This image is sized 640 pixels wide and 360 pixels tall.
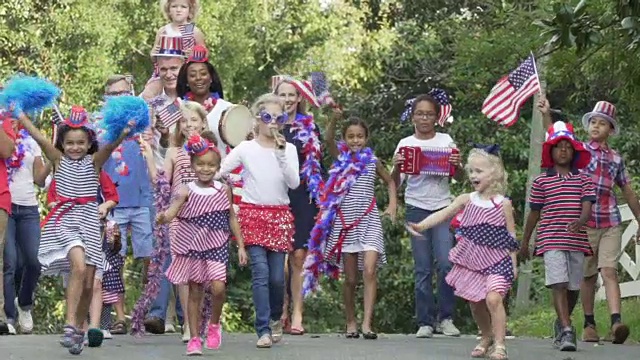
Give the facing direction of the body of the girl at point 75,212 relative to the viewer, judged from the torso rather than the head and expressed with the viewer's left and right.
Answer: facing the viewer

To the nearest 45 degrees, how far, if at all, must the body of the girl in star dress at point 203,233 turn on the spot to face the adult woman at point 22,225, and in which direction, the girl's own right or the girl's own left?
approximately 135° to the girl's own right

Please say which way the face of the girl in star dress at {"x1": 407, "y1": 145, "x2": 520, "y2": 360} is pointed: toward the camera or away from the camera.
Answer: toward the camera

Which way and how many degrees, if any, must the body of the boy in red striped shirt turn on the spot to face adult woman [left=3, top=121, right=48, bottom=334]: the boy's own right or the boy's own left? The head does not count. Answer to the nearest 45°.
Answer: approximately 90° to the boy's own right

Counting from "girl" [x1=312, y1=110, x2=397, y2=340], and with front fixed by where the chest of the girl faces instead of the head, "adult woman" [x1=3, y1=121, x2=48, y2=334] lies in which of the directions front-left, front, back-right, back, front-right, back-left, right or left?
right

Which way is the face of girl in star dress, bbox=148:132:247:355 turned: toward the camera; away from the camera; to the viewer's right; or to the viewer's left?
toward the camera

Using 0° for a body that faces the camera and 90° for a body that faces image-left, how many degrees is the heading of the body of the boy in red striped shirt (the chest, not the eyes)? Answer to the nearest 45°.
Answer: approximately 0°

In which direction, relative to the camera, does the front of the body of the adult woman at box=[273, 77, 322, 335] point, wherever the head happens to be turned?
toward the camera

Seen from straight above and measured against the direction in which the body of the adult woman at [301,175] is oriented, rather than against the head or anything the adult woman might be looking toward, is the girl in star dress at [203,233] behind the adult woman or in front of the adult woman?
in front

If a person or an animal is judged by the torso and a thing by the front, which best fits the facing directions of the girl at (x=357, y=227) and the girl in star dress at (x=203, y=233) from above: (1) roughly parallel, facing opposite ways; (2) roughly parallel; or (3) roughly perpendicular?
roughly parallel

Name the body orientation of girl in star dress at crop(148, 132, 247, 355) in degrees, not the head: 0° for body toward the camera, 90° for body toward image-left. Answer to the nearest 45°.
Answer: approximately 0°

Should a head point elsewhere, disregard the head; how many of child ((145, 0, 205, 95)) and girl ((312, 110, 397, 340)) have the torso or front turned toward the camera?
2

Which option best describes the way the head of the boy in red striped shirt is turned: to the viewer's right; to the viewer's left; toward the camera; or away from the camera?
toward the camera

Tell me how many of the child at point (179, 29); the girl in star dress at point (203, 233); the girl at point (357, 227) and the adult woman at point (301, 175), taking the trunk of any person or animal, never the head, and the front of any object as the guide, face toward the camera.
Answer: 4

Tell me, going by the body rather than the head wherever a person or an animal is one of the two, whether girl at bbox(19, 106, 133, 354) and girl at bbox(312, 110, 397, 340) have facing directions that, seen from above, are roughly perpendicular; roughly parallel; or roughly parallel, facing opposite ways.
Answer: roughly parallel

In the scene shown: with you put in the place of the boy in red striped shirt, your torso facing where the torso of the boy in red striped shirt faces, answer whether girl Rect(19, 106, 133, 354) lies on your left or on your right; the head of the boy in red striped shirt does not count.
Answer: on your right

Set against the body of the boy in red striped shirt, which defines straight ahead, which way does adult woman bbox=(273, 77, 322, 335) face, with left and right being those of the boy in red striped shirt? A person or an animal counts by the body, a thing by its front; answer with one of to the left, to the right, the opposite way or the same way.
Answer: the same way
